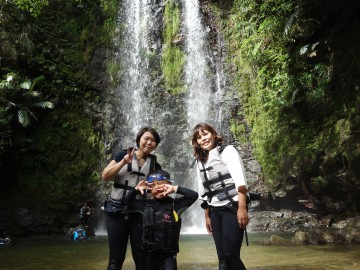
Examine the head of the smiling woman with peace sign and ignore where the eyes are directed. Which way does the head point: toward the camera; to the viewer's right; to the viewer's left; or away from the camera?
toward the camera

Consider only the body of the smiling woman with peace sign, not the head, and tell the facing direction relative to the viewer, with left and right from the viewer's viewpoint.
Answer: facing the viewer
